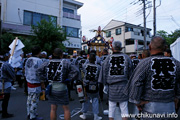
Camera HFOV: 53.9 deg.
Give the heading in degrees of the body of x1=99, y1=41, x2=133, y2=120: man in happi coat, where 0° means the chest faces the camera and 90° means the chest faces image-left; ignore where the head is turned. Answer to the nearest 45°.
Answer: approximately 180°

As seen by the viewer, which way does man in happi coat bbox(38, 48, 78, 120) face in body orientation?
away from the camera

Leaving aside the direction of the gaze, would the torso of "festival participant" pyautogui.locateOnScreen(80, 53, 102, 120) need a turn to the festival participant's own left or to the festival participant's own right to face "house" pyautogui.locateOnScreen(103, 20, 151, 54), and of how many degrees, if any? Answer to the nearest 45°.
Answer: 0° — they already face it

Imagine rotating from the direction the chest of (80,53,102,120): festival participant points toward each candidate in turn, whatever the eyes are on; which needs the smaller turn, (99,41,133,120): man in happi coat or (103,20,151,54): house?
the house

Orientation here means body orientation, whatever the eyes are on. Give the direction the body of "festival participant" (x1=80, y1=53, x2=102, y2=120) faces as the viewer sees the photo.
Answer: away from the camera

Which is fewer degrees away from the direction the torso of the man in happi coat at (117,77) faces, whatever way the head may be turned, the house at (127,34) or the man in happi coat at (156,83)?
the house

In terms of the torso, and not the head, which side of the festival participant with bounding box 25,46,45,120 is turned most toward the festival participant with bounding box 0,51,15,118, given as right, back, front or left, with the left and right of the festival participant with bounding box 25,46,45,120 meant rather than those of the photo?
left

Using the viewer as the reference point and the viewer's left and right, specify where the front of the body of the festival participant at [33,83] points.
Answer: facing away from the viewer and to the right of the viewer
